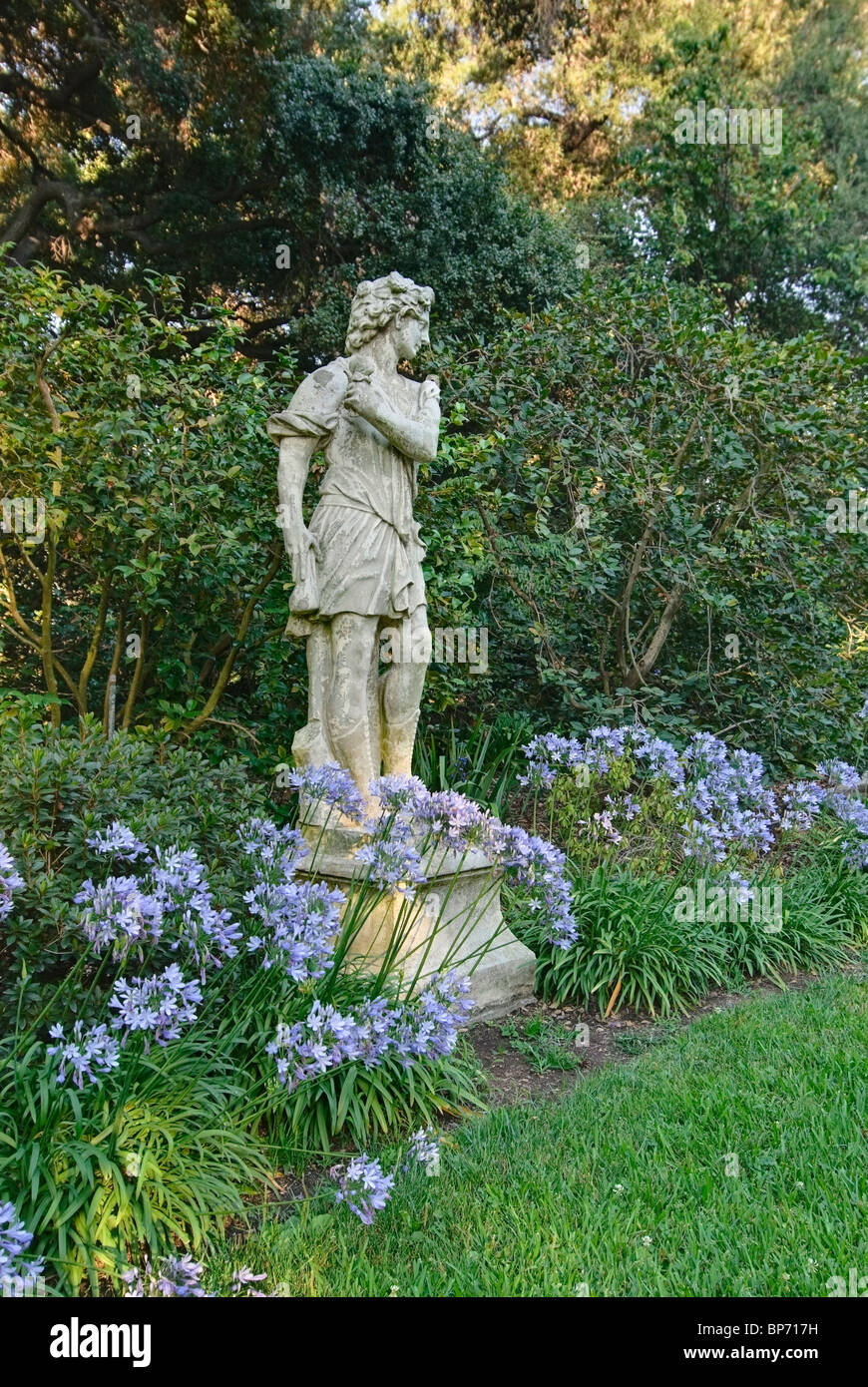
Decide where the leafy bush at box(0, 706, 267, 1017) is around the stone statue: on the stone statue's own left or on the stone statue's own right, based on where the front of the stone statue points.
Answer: on the stone statue's own right

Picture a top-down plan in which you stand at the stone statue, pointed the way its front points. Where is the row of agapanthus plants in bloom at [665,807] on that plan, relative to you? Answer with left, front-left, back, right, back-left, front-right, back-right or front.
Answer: left

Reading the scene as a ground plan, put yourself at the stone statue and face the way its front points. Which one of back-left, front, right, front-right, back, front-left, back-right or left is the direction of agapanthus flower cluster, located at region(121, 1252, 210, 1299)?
front-right

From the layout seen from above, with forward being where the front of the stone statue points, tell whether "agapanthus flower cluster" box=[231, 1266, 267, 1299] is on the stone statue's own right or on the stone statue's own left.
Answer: on the stone statue's own right

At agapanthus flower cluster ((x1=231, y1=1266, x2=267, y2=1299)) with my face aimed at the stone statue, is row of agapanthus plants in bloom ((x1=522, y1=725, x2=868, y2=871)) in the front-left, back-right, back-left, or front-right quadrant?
front-right

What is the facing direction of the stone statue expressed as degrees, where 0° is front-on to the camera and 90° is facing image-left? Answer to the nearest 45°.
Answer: approximately 315°

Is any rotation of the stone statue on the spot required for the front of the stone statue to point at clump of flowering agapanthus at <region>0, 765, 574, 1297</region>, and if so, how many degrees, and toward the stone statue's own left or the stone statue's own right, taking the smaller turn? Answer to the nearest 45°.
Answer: approximately 45° to the stone statue's own right
